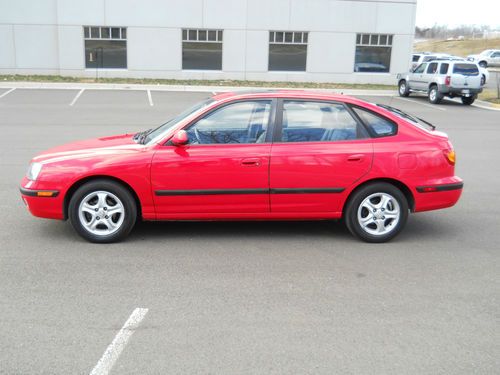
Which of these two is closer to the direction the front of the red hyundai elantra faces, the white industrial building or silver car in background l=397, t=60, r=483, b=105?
the white industrial building

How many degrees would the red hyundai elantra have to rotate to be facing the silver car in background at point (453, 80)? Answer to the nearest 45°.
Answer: approximately 135° to its right

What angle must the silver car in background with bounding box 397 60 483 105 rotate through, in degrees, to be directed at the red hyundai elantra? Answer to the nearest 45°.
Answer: approximately 135° to its left

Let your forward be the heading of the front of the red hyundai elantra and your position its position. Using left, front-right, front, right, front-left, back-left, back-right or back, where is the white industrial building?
right

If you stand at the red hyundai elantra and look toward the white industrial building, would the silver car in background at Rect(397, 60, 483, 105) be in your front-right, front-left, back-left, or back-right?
front-right

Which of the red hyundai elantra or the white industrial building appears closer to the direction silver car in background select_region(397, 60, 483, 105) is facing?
the white industrial building

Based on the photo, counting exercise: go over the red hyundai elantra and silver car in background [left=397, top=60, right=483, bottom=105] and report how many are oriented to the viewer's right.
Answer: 0

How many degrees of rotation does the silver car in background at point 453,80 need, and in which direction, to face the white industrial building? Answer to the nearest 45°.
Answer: approximately 45° to its left

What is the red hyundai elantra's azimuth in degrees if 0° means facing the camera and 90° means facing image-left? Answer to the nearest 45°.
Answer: approximately 90°

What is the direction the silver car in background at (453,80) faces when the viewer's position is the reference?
facing away from the viewer and to the left of the viewer

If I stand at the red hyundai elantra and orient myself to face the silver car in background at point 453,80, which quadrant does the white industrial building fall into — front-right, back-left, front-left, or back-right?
front-left
